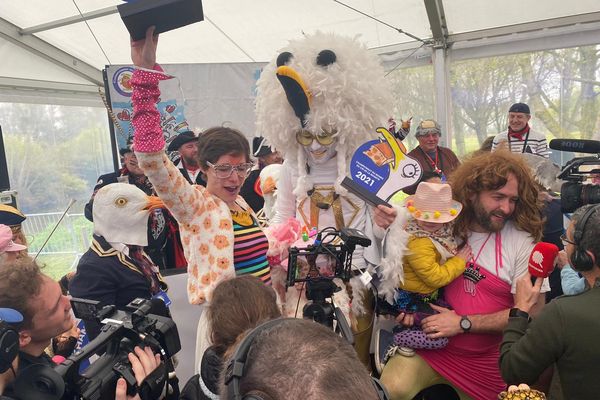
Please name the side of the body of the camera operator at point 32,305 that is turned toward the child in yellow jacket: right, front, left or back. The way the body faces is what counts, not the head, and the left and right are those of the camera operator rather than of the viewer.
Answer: front

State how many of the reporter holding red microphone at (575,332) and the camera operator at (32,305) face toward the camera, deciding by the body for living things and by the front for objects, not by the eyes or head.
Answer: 0

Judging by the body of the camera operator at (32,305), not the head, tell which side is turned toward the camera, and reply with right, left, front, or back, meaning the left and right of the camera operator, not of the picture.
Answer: right

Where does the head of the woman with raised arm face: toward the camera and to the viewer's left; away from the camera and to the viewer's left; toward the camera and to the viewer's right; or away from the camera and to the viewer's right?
toward the camera and to the viewer's right

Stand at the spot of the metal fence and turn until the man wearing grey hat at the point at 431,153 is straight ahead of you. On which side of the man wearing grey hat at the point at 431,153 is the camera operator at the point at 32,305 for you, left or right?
right

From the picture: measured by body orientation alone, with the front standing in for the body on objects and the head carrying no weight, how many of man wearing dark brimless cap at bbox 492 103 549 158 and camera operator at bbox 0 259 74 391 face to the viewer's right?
1

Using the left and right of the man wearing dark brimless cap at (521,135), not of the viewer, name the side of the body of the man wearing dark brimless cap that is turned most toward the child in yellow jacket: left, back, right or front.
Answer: front

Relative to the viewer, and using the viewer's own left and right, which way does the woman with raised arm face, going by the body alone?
facing the viewer and to the right of the viewer

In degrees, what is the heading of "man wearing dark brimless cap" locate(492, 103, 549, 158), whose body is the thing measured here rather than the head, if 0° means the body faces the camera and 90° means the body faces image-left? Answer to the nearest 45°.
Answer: approximately 0°

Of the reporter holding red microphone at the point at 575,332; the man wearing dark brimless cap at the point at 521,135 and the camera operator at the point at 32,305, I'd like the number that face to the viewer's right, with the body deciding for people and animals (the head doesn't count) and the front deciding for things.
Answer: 1

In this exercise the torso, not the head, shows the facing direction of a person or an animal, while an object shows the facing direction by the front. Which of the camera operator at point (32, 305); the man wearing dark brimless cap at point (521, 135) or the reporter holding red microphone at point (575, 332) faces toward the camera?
the man wearing dark brimless cap

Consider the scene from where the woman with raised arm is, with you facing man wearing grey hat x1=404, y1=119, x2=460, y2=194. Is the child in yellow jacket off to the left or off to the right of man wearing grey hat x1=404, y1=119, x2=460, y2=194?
right

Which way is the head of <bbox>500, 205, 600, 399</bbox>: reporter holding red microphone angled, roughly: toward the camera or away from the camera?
away from the camera

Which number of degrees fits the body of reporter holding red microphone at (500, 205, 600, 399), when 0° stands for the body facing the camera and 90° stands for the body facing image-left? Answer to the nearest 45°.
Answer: approximately 135°
